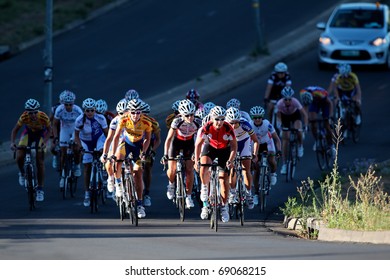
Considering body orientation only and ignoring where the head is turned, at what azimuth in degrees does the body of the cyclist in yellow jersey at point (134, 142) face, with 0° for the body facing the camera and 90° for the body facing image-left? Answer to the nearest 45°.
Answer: approximately 0°
